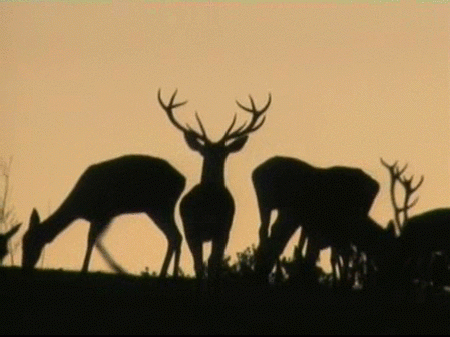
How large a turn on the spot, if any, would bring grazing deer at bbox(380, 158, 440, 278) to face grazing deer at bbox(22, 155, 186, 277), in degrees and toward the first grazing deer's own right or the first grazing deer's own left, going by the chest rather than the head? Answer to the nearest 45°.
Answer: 0° — it already faces it

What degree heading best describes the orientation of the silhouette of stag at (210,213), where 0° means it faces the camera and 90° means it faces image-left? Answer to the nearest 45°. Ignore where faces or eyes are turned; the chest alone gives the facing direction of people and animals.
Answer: approximately 0°

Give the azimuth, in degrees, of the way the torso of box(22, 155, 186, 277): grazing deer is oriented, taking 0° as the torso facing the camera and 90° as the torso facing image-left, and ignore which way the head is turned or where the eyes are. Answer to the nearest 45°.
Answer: approximately 90°

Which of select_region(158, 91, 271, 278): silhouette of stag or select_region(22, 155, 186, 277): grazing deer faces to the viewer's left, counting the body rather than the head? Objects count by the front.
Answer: the grazing deer

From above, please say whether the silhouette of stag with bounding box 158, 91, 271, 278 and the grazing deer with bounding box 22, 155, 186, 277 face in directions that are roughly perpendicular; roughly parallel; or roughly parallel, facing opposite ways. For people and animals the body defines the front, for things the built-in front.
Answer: roughly perpendicular

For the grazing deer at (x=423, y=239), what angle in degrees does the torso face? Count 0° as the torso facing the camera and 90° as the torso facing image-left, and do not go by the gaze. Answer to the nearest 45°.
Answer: approximately 90°

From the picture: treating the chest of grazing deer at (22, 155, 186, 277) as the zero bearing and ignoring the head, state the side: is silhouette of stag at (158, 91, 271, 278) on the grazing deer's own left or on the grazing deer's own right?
on the grazing deer's own left

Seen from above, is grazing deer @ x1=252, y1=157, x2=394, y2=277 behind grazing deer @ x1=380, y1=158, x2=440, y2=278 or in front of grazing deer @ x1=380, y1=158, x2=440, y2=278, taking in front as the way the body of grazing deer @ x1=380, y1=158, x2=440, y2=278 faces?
in front

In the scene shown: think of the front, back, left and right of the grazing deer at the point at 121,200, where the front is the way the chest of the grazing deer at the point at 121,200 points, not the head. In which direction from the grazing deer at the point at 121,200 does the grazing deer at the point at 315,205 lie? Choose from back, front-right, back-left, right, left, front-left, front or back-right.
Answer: back

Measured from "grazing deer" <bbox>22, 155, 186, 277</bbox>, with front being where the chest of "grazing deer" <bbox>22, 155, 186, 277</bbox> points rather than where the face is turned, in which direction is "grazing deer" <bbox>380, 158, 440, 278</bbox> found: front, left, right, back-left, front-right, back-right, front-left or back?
back
